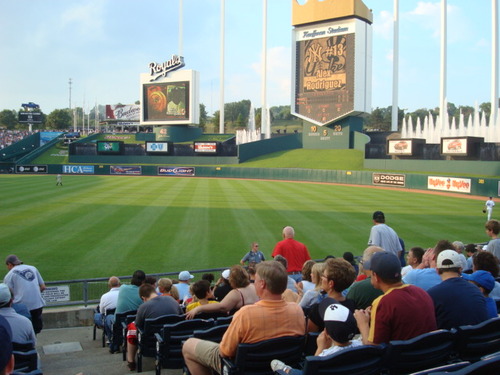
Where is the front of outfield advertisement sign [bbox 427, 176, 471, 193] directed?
toward the camera

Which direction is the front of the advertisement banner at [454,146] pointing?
toward the camera

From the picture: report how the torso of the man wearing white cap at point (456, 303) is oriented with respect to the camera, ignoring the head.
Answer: away from the camera

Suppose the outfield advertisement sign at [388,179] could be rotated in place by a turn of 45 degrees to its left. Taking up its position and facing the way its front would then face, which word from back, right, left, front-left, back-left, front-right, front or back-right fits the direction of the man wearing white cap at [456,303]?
front-right

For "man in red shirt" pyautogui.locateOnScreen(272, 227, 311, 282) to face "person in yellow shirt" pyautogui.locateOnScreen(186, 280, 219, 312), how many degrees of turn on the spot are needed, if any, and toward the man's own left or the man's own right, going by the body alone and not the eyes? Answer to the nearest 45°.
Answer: approximately 180°

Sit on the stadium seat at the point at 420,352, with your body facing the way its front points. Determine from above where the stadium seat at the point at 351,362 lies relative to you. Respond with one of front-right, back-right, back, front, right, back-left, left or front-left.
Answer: left

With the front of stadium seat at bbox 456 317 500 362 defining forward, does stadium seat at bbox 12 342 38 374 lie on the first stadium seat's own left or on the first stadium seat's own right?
on the first stadium seat's own left

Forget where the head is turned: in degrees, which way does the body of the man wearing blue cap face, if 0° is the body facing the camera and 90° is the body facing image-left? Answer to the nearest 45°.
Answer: approximately 135°

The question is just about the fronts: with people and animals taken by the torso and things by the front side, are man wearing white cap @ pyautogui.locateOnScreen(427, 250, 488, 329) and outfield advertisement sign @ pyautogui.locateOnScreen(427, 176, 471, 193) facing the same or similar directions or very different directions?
very different directions

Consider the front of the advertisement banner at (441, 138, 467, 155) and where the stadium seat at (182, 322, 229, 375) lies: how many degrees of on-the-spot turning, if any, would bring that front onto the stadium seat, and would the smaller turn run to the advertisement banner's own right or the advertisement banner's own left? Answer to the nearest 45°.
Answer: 0° — it already faces it

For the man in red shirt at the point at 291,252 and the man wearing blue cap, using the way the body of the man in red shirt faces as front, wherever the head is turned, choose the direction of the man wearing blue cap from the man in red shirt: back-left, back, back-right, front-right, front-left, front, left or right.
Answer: back

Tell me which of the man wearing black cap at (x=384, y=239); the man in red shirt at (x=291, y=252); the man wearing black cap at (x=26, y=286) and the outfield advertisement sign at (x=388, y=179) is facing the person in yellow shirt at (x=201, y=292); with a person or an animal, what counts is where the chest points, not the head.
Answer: the outfield advertisement sign

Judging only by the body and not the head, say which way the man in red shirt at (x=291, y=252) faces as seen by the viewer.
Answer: away from the camera

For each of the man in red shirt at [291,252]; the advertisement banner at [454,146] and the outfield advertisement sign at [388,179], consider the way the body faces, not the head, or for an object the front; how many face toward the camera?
2

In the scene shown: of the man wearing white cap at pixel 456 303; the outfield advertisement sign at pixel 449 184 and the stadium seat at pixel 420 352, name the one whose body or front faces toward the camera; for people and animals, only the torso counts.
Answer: the outfield advertisement sign
